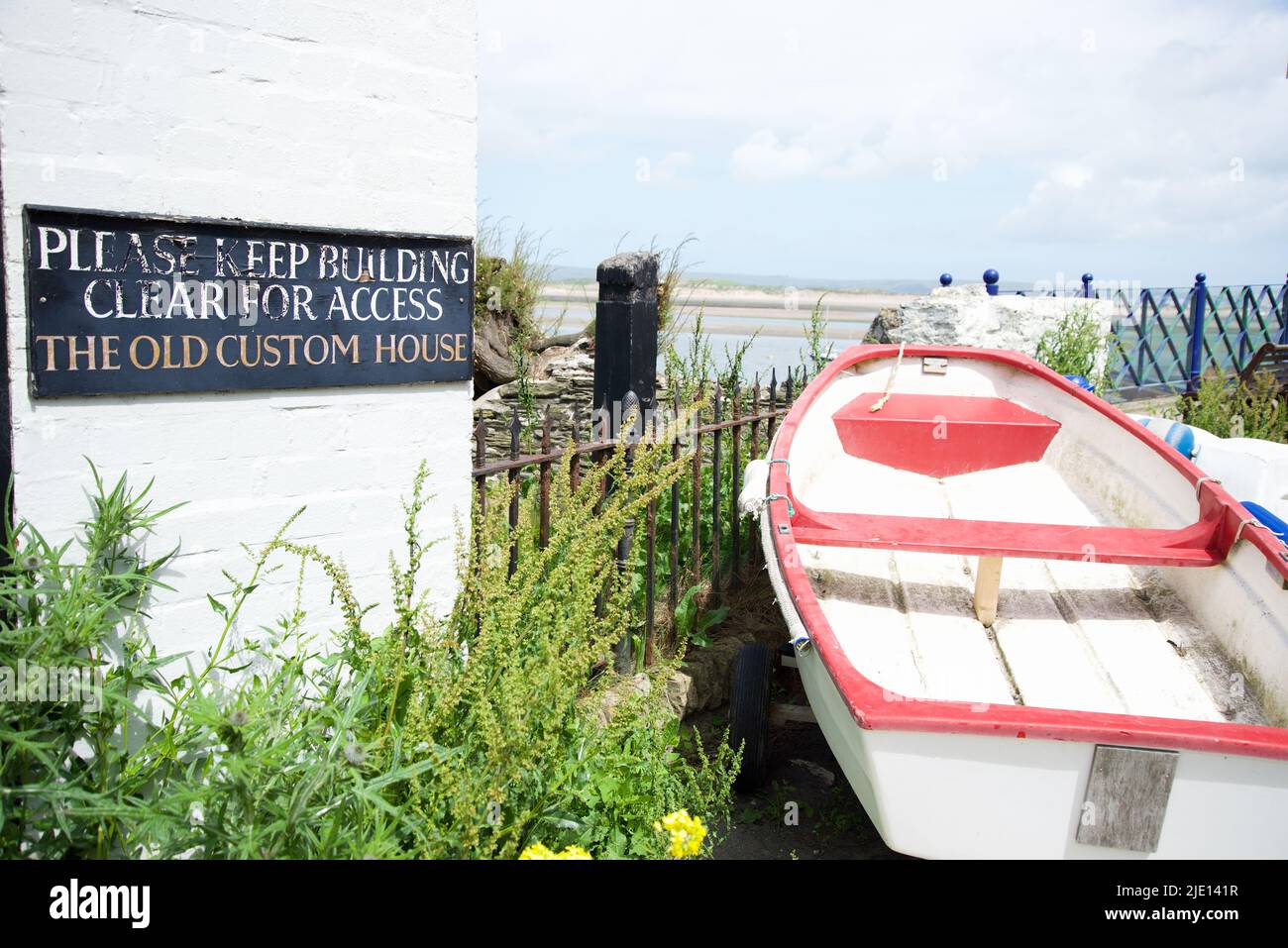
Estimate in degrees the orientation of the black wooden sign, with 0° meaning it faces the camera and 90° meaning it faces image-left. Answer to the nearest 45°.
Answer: approximately 315°

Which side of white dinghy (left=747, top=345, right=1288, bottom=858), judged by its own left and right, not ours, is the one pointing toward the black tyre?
left

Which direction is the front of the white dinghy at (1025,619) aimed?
away from the camera

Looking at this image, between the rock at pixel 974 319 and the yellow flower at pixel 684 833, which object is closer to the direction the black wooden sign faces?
the yellow flower

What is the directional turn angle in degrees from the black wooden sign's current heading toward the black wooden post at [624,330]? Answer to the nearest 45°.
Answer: approximately 90° to its left

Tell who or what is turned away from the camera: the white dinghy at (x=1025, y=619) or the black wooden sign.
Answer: the white dinghy

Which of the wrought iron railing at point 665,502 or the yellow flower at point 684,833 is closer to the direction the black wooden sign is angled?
the yellow flower

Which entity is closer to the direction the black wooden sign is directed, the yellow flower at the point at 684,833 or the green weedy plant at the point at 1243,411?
the yellow flower

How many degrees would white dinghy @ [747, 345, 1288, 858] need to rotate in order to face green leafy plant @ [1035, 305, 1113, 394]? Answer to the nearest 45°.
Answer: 0° — it already faces it

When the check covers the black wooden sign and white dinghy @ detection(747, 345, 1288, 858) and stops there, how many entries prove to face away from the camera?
1

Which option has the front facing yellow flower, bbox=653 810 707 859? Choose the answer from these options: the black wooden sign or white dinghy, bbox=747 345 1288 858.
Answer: the black wooden sign

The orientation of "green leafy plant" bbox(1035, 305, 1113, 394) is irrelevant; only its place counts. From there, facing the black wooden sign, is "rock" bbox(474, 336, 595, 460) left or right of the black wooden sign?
right

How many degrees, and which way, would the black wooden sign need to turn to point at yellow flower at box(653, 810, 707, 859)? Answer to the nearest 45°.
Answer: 0° — it already faces it

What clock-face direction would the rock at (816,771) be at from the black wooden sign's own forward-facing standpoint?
The rock is roughly at 10 o'clock from the black wooden sign.
